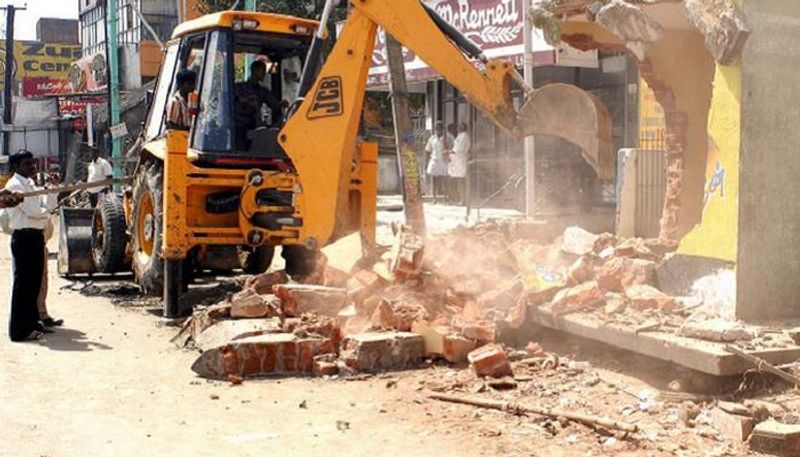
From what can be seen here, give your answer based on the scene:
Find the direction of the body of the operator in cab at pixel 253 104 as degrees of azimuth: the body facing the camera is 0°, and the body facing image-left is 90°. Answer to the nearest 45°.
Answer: approximately 315°

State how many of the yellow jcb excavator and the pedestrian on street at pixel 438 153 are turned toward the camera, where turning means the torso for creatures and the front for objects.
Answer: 1

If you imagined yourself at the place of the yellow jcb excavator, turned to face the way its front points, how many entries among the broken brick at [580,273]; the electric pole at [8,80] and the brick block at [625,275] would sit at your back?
2

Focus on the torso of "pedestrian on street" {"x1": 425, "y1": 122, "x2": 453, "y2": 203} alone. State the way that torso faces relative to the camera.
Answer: toward the camera

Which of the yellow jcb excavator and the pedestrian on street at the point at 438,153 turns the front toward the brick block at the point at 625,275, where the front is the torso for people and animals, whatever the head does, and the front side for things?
the pedestrian on street

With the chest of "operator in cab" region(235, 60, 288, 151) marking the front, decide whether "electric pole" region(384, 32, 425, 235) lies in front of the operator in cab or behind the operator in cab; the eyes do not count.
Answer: in front

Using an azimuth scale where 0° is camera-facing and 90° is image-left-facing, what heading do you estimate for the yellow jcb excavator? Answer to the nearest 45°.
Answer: approximately 135°

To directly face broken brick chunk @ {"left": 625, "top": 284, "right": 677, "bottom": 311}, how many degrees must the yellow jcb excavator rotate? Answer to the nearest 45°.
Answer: approximately 180°

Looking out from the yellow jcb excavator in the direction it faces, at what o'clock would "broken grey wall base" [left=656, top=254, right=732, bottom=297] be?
The broken grey wall base is roughly at 6 o'clock from the yellow jcb excavator.

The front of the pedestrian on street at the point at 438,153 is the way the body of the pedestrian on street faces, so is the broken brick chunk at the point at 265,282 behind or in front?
in front

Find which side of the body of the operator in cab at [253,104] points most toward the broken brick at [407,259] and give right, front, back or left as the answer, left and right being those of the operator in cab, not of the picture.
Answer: front

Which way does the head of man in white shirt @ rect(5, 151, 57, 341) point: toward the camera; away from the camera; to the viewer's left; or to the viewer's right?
to the viewer's right

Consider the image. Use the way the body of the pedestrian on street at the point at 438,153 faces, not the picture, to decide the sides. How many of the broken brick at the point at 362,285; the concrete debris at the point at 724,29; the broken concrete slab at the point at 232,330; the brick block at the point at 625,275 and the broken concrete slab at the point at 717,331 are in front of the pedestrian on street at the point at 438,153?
5

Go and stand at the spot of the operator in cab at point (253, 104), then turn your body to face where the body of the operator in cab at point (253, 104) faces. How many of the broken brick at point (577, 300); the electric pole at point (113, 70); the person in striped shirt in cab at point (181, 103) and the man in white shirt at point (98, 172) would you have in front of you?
1

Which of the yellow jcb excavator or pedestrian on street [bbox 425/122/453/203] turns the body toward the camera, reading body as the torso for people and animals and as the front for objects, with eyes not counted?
the pedestrian on street

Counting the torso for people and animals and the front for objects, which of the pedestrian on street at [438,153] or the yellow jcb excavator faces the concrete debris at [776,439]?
the pedestrian on street
